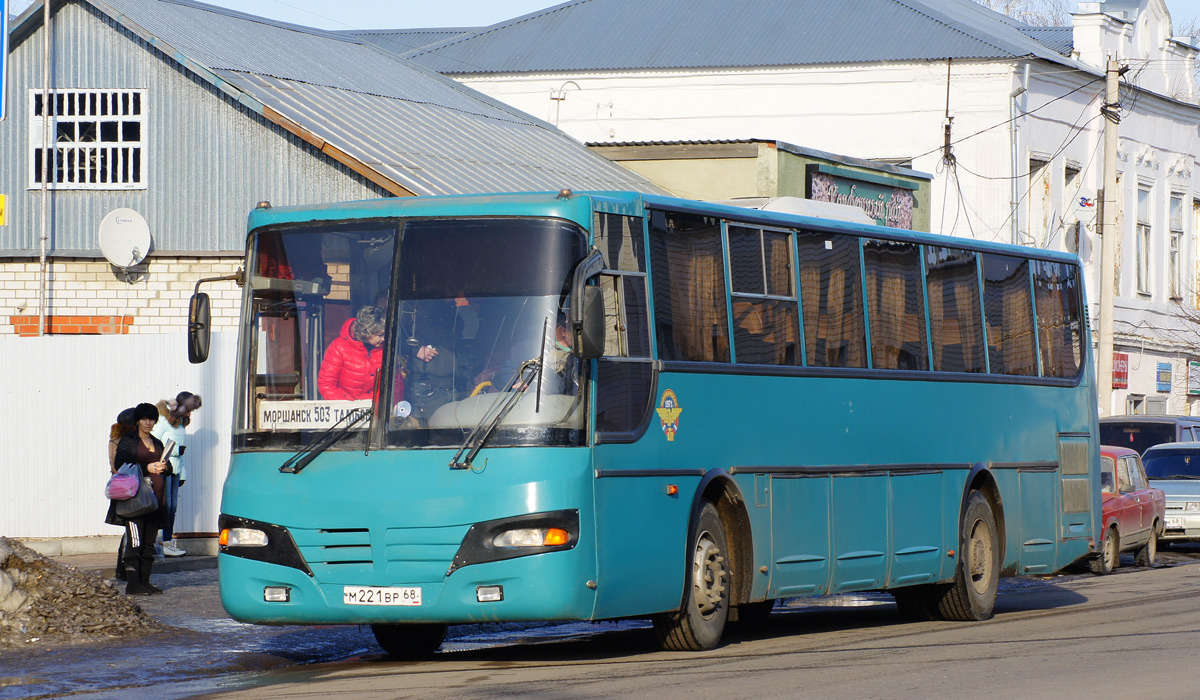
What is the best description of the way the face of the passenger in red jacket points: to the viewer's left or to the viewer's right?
to the viewer's right

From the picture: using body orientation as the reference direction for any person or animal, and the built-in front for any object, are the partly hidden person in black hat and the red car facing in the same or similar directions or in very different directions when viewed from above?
very different directions

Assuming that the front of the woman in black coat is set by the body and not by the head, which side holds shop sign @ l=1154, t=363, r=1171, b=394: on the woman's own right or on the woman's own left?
on the woman's own left

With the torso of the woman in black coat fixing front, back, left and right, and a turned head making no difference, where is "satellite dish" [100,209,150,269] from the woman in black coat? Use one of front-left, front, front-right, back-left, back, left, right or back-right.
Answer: back-left

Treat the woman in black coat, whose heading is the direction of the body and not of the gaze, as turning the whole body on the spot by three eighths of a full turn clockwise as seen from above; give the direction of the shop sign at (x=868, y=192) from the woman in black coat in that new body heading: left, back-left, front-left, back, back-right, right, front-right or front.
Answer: back-right

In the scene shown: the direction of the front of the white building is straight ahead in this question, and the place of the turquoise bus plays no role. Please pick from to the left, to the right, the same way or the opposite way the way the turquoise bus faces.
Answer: to the right

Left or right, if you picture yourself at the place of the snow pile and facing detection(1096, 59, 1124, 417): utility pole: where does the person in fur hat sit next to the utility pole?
left

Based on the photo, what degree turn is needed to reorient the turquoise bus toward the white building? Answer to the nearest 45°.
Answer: approximately 135° to its right

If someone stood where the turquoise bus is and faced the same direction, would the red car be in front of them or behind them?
behind

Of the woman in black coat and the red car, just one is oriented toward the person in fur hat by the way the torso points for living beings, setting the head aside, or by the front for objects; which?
the red car

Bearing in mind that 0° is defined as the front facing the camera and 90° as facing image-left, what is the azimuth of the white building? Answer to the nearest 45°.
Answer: approximately 315°

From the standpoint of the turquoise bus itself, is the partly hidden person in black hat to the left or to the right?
on its right

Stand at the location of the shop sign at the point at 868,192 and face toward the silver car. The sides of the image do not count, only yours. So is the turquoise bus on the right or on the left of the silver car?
right

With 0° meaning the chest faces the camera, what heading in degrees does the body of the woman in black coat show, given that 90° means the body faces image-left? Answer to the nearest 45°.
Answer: approximately 315°

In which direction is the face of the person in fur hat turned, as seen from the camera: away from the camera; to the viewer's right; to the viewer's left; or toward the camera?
to the viewer's right
